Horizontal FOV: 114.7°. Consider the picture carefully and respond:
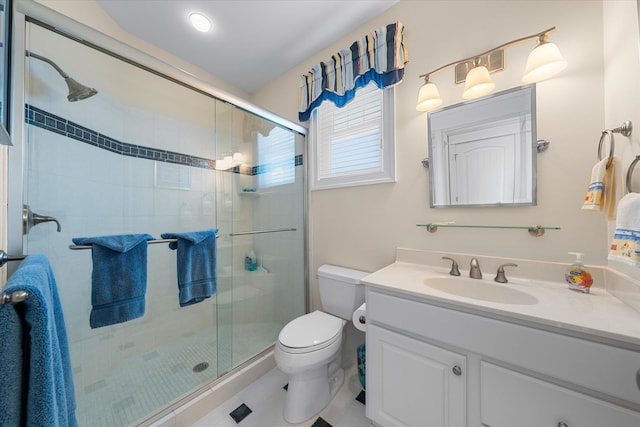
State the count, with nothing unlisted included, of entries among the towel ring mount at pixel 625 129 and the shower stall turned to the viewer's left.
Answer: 1

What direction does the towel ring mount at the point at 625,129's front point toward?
to the viewer's left

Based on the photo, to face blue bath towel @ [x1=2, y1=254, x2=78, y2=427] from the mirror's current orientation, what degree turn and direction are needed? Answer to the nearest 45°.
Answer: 0° — it already faces it

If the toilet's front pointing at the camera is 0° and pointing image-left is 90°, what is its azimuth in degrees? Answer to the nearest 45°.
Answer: approximately 45°

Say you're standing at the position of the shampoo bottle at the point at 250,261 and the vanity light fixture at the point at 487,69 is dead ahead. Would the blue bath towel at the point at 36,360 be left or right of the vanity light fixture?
right

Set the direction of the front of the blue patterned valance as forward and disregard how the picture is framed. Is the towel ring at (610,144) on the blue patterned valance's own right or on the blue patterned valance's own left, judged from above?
on the blue patterned valance's own left

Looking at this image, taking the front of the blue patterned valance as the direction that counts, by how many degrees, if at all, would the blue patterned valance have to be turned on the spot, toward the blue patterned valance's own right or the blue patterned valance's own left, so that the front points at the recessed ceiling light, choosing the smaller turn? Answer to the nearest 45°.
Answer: approximately 45° to the blue patterned valance's own right
